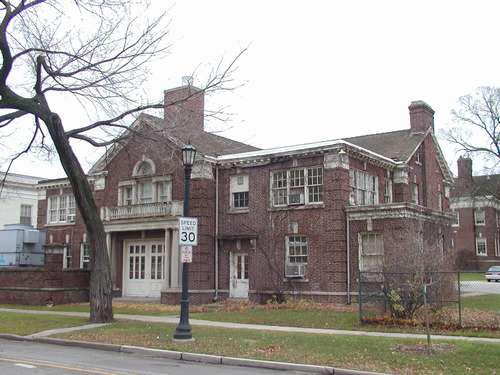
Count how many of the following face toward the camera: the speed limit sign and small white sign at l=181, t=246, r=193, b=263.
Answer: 2

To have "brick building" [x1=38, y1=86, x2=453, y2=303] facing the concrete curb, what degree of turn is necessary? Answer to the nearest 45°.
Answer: approximately 45° to its left

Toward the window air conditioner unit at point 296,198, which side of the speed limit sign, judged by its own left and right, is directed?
back

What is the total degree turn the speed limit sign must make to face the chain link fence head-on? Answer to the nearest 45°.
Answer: approximately 90° to its left

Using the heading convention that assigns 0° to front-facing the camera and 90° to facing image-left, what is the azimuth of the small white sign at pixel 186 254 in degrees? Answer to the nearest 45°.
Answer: approximately 0°

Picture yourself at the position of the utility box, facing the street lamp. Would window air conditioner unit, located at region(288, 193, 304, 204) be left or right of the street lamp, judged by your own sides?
left

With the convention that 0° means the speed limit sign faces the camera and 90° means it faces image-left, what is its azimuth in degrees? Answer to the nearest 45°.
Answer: approximately 0°

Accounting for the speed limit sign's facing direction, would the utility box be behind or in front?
behind

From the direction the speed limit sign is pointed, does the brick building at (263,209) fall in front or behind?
behind

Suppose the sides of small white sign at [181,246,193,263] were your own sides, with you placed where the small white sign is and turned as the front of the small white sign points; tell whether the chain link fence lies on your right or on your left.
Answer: on your left

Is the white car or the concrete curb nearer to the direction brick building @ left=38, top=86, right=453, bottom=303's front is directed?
the concrete curb

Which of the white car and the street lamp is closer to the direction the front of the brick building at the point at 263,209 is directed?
the street lamp

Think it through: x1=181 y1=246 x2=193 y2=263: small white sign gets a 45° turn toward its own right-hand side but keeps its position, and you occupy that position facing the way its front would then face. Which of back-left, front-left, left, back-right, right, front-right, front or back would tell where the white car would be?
back

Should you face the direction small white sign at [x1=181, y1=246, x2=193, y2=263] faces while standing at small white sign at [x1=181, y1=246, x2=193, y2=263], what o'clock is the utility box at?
The utility box is roughly at 5 o'clock from the small white sign.
